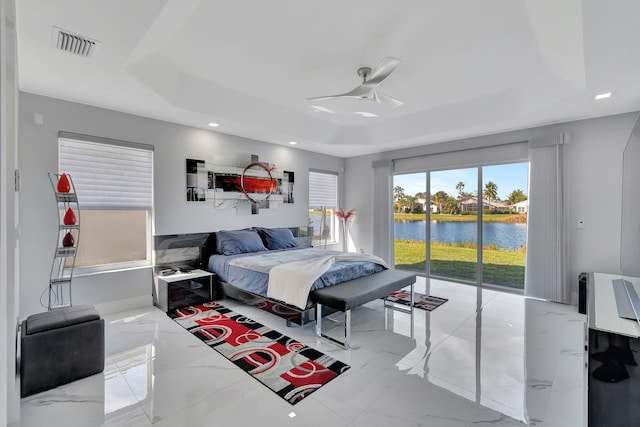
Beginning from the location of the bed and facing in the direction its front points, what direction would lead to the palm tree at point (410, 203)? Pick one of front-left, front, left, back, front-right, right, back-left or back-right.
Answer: left

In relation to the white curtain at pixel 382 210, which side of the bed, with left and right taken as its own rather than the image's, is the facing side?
left

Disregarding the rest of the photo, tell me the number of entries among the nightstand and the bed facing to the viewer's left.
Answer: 0

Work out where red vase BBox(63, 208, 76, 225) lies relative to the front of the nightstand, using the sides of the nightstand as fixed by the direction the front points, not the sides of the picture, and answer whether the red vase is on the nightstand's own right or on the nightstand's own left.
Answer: on the nightstand's own right

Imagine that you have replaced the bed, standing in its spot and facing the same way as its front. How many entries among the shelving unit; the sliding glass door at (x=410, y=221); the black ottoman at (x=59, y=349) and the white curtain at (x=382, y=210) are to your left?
2

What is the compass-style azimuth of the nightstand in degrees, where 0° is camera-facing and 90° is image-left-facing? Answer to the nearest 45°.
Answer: approximately 315°

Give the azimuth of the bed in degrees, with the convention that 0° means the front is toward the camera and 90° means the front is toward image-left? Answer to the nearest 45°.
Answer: approximately 315°

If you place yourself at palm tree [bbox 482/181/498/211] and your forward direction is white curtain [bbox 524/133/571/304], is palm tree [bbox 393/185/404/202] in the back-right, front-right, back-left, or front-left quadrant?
back-right

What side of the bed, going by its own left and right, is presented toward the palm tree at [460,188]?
left
